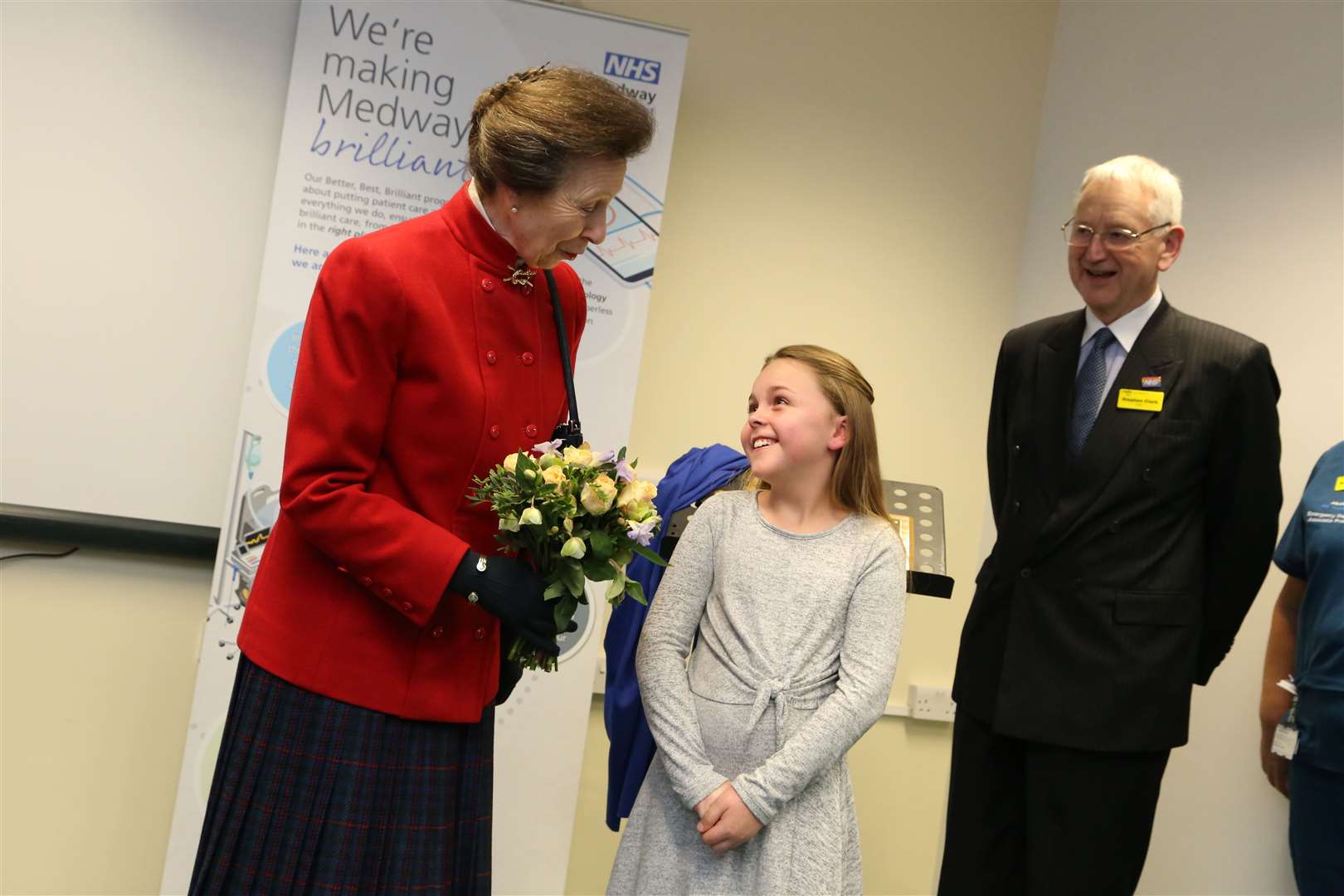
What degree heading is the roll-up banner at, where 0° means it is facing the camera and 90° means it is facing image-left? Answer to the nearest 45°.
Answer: approximately 0°

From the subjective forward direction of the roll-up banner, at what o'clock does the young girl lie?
The young girl is roughly at 11 o'clock from the roll-up banner.

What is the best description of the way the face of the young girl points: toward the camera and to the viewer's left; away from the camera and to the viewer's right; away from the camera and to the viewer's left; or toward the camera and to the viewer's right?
toward the camera and to the viewer's left

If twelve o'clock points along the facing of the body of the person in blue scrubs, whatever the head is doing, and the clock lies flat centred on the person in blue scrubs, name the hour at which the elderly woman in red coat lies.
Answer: The elderly woman in red coat is roughly at 1 o'clock from the person in blue scrubs.

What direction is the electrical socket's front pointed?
toward the camera

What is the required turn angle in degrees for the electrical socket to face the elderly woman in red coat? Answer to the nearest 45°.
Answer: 0° — it already faces them

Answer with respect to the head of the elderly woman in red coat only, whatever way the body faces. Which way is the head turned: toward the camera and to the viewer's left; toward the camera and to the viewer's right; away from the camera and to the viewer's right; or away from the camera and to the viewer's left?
toward the camera and to the viewer's right

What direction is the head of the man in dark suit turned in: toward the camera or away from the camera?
toward the camera

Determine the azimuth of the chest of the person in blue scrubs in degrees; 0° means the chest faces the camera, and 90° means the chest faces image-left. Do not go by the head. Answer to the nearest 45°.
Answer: approximately 0°

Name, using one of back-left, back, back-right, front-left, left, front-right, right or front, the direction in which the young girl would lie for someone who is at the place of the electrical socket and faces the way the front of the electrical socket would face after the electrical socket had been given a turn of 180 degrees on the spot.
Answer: back

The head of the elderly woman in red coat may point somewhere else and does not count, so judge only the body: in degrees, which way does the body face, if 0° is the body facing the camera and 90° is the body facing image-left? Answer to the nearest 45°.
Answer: approximately 315°

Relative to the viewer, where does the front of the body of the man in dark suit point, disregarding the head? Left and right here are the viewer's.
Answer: facing the viewer and to the left of the viewer

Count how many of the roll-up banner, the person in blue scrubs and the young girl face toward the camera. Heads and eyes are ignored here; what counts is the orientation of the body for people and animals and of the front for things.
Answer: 3

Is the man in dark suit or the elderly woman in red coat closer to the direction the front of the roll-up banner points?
the elderly woman in red coat

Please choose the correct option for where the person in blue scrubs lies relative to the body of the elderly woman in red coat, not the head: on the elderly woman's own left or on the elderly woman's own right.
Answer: on the elderly woman's own left
